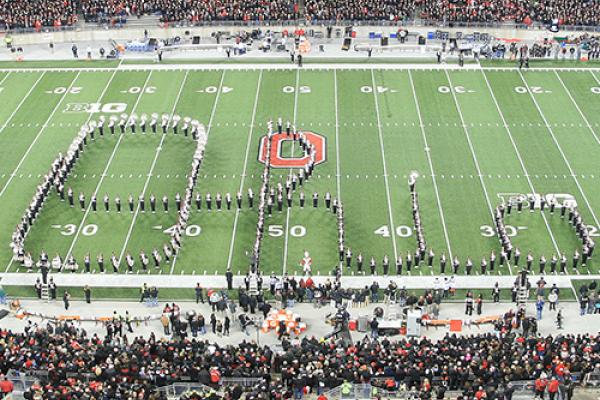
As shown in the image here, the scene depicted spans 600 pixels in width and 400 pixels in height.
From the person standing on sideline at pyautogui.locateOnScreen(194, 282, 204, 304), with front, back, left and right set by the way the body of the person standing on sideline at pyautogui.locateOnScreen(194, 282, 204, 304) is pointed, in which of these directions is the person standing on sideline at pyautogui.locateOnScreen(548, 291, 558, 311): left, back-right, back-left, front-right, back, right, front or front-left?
right

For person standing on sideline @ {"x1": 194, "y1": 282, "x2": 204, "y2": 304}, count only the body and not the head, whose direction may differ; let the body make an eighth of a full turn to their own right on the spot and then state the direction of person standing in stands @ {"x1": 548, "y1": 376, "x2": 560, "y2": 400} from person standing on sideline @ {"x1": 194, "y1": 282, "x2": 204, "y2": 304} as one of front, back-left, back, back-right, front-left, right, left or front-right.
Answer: right

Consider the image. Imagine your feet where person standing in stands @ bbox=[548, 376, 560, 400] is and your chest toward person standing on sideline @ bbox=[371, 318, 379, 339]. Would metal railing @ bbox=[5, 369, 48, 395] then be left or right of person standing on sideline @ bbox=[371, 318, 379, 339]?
left

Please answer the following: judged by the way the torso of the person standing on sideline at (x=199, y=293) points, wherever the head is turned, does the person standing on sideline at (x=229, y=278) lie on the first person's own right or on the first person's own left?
on the first person's own right

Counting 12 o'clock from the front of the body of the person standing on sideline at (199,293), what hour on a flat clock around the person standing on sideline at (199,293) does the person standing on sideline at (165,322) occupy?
the person standing on sideline at (165,322) is roughly at 7 o'clock from the person standing on sideline at (199,293).

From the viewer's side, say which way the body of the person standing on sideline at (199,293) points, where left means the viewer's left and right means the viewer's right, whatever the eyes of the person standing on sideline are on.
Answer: facing away from the viewer

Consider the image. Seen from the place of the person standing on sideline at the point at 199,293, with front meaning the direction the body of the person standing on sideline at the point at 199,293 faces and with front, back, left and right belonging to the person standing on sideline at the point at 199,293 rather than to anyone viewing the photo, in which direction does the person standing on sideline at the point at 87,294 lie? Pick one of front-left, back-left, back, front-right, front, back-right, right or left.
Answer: left

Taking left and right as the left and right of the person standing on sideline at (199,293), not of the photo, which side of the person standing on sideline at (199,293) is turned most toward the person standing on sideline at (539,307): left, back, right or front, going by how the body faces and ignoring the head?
right

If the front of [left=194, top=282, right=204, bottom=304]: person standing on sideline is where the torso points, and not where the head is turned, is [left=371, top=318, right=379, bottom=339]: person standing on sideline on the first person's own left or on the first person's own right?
on the first person's own right
